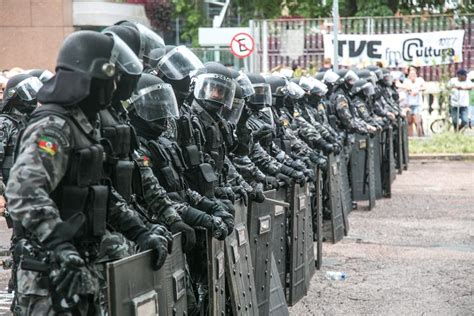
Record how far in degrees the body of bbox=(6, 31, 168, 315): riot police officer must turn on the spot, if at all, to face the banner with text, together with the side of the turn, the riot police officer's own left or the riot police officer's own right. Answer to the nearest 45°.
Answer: approximately 90° to the riot police officer's own left

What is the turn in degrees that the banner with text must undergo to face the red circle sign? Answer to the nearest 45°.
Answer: approximately 45° to its right

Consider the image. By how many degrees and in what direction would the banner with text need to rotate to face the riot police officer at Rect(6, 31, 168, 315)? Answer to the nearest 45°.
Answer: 0° — it already faces them

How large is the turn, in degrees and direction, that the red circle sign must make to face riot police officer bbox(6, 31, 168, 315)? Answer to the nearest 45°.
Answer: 0° — it already faces them

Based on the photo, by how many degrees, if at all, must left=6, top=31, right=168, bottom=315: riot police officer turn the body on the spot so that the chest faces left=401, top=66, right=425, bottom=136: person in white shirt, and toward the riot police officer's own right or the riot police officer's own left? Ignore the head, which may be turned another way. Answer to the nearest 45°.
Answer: approximately 90° to the riot police officer's own left

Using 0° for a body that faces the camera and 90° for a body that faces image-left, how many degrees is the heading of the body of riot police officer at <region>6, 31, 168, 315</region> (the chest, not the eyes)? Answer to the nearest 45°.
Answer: approximately 270°

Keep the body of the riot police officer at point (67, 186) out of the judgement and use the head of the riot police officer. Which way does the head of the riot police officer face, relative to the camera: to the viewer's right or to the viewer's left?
to the viewer's right

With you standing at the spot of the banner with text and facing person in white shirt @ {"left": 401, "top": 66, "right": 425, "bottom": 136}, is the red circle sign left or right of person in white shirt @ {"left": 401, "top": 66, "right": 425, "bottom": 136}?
right

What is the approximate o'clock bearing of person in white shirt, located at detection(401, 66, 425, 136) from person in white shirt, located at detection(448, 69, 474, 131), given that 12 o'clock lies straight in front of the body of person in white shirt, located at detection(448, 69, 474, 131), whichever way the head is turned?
person in white shirt, located at detection(401, 66, 425, 136) is roughly at 3 o'clock from person in white shirt, located at detection(448, 69, 474, 131).

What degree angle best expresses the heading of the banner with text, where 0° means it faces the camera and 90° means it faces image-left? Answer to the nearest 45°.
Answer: approximately 0°
